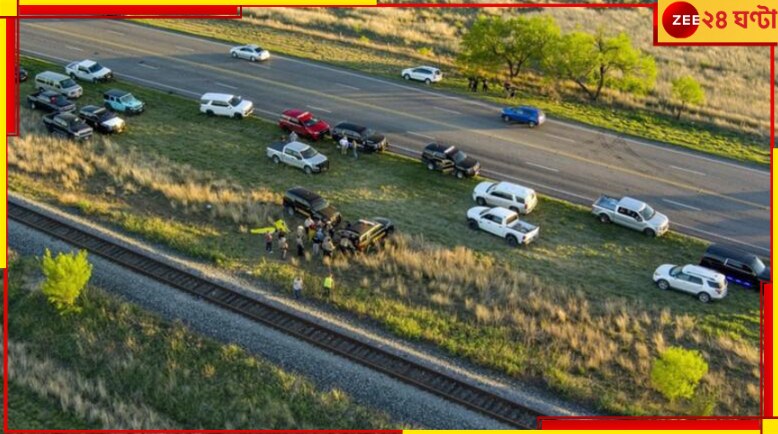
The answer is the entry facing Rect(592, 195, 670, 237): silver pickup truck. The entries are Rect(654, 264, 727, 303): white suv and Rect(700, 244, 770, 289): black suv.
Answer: the white suv

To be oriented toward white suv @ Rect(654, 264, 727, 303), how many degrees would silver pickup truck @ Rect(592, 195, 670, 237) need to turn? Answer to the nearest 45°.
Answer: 0° — it already faces it

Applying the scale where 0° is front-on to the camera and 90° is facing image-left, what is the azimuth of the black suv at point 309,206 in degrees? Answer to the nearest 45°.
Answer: approximately 315°

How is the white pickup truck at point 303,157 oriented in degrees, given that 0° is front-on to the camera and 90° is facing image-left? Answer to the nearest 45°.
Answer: approximately 315°

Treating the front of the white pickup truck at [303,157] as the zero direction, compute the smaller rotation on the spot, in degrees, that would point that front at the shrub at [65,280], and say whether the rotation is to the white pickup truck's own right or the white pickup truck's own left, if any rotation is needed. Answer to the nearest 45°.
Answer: approximately 90° to the white pickup truck's own right

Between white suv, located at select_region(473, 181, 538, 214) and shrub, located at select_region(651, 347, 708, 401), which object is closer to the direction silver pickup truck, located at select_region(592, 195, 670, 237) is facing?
the shrub

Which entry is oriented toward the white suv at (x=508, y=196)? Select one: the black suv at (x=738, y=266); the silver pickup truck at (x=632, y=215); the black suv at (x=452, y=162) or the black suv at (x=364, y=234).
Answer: the black suv at (x=452, y=162)
